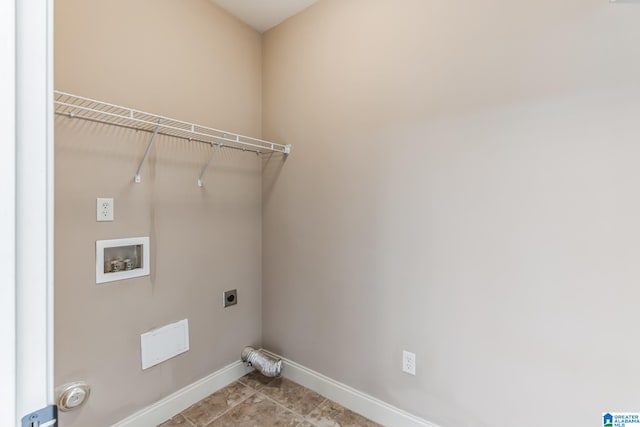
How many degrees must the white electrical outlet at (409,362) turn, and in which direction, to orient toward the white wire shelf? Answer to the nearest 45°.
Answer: approximately 45° to its right

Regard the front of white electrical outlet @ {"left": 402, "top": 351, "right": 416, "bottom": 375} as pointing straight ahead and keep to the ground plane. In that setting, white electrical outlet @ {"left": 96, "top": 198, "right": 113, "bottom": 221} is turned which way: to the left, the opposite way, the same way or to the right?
to the left

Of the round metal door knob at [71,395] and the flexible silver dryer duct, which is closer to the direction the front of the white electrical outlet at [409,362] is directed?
the round metal door knob

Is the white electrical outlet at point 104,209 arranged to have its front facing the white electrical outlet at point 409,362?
no

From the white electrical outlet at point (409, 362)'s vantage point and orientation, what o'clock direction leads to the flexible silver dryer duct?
The flexible silver dryer duct is roughly at 2 o'clock from the white electrical outlet.

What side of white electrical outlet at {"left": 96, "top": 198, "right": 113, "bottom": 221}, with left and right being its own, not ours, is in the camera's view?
front

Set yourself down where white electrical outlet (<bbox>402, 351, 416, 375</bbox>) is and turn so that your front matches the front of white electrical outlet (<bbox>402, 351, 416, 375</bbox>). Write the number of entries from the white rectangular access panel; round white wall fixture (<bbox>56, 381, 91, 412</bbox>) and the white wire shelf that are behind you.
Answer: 0

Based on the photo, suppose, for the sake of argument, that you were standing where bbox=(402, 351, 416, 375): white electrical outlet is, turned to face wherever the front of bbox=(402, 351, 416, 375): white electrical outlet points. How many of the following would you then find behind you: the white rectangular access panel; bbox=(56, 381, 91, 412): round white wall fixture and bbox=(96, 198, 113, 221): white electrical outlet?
0

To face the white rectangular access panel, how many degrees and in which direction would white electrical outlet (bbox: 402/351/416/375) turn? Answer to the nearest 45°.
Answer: approximately 45° to its right

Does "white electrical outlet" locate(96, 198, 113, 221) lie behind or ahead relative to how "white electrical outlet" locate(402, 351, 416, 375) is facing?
ahead

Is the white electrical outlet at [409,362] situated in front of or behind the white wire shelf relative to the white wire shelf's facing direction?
in front

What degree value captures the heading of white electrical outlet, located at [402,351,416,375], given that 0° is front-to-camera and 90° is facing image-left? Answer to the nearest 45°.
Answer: approximately 45°

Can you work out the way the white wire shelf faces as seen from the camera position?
facing the viewer and to the right of the viewer
